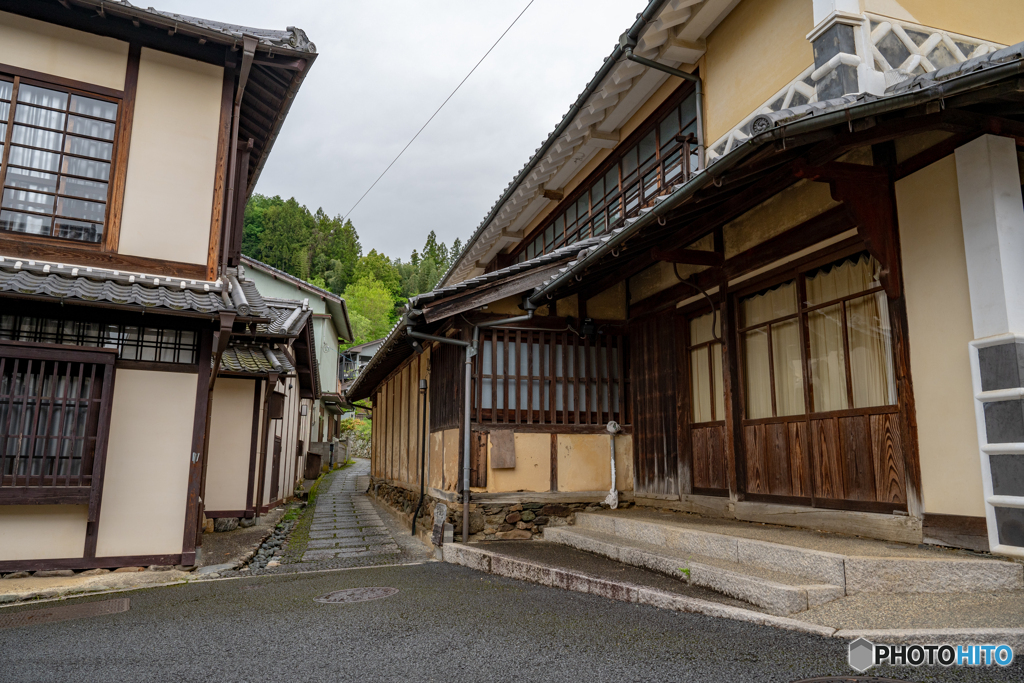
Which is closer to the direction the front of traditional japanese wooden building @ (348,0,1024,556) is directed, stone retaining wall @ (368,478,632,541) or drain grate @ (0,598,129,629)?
the drain grate

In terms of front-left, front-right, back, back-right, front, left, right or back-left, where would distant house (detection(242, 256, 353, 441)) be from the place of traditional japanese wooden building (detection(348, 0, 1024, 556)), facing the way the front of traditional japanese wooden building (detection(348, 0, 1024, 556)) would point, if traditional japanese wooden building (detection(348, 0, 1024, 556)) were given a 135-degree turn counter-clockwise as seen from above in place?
back-left

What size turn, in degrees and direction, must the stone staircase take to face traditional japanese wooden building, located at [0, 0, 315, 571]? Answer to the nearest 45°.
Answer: approximately 45° to its right

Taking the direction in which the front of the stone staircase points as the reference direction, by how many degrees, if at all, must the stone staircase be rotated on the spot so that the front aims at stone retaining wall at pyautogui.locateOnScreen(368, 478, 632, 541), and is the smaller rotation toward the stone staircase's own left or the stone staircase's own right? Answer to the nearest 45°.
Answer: approximately 90° to the stone staircase's own right

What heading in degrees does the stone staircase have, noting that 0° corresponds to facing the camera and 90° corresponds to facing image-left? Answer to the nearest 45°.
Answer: approximately 45°

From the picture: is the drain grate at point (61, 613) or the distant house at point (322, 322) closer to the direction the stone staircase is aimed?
the drain grate

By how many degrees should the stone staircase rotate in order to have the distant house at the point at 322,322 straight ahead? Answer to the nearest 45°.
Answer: approximately 90° to its right

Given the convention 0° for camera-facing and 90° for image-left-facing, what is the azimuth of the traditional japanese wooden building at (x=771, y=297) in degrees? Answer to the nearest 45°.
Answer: approximately 45°

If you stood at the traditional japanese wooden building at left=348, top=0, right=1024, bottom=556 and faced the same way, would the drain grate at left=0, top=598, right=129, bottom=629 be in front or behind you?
in front
